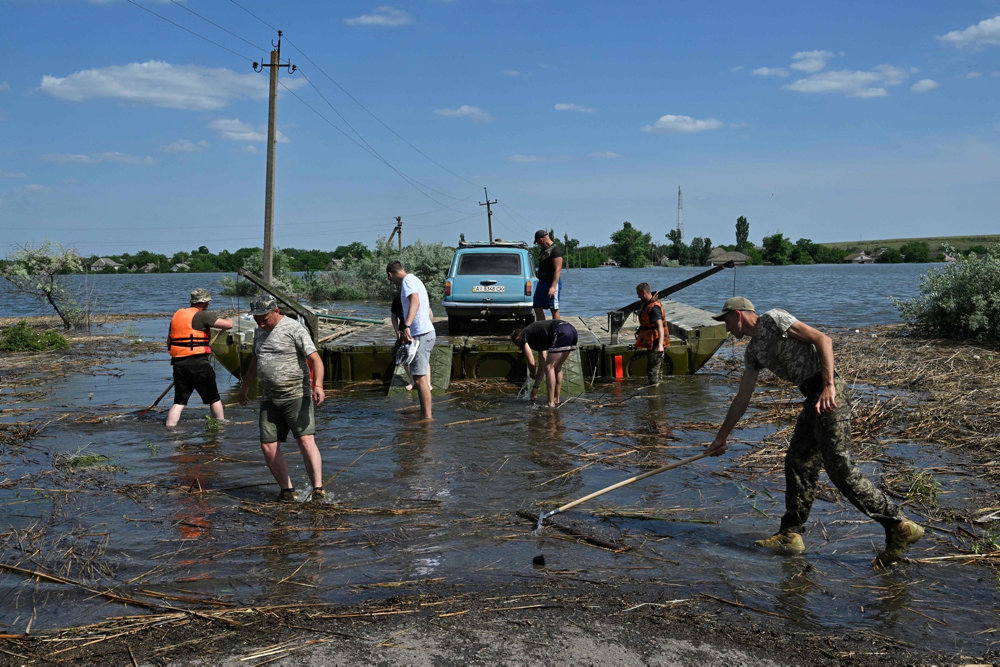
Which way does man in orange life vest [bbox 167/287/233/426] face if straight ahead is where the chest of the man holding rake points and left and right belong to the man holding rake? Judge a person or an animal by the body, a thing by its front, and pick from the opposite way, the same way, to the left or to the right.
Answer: to the right

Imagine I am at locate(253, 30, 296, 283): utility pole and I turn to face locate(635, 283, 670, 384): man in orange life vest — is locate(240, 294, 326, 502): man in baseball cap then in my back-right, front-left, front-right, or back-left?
front-right

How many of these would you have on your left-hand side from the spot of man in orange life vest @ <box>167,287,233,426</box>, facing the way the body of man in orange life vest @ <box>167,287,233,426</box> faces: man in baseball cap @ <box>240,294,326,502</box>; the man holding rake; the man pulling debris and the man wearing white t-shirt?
0

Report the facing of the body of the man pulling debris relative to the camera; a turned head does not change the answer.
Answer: to the viewer's left

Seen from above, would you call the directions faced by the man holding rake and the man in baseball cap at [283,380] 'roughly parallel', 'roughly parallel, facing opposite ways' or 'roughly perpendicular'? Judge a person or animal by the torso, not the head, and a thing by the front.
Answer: roughly perpendicular

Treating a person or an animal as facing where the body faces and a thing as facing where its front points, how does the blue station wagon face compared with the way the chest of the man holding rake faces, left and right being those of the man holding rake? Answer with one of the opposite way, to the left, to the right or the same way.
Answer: to the right

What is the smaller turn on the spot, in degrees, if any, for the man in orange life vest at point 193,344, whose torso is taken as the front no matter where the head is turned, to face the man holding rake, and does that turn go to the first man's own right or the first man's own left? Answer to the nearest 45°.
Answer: approximately 90° to the first man's own right

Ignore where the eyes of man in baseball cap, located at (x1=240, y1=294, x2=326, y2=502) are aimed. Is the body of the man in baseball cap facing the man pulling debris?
no

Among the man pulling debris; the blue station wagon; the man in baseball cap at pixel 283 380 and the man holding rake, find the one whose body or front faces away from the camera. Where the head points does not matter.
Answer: the blue station wagon

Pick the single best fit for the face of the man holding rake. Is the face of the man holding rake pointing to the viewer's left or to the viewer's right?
to the viewer's left

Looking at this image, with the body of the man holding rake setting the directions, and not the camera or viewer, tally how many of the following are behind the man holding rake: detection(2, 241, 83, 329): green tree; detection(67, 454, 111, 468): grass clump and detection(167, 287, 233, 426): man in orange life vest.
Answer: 0

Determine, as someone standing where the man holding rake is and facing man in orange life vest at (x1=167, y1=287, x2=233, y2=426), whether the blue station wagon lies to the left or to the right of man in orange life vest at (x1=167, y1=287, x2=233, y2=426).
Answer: right

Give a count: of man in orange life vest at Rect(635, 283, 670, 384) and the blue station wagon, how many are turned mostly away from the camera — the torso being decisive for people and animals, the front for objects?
1

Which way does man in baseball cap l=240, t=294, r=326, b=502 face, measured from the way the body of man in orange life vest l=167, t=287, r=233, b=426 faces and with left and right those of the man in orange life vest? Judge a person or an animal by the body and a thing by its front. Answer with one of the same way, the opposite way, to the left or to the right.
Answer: the opposite way

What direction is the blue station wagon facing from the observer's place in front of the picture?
facing away from the viewer

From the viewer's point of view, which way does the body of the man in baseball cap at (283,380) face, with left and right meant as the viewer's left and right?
facing the viewer and to the left of the viewer

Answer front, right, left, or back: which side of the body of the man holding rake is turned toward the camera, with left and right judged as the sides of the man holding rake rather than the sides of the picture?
left
